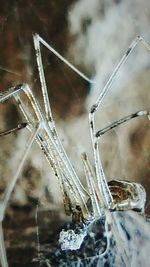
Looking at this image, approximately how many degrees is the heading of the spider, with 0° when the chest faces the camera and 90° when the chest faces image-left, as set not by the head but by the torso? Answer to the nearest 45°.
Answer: approximately 90°
